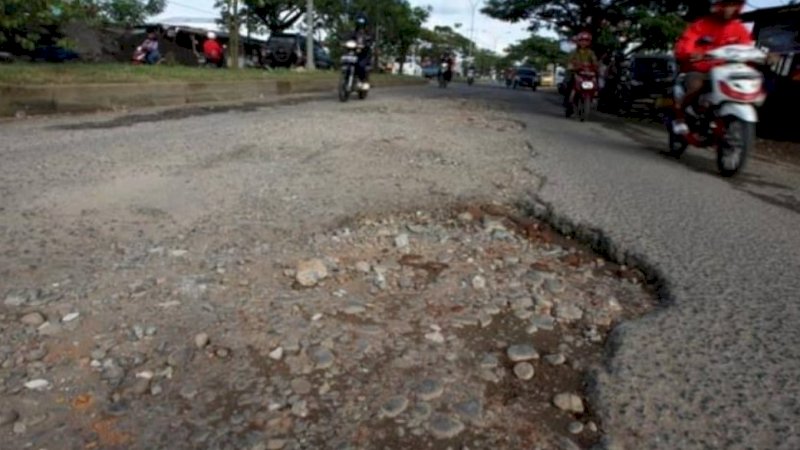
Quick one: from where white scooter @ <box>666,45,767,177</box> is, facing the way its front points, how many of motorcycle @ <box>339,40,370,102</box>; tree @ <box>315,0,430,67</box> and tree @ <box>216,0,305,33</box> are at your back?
3

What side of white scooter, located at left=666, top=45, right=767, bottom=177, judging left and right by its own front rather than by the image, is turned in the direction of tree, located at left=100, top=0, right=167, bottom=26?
back

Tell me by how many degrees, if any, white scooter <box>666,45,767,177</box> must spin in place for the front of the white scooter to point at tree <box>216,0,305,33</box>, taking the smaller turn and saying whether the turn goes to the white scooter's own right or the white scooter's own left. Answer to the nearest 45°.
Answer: approximately 180°

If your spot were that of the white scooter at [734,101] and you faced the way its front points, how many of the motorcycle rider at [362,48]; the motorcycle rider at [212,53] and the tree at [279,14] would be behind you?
3

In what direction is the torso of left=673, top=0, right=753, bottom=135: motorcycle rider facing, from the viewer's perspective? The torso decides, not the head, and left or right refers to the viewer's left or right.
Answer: facing the viewer and to the right of the viewer

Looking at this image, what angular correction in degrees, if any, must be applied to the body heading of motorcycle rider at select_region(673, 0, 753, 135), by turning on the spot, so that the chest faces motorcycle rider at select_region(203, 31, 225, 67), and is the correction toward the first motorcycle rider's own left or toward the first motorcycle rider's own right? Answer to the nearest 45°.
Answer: approximately 180°

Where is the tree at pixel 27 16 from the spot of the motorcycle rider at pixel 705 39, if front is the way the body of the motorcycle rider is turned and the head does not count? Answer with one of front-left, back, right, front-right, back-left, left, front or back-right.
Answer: back-right

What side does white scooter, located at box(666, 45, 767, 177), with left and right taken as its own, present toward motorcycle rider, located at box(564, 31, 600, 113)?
back

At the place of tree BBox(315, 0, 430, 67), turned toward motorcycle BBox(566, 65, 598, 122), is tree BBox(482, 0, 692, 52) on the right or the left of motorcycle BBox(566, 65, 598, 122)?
left

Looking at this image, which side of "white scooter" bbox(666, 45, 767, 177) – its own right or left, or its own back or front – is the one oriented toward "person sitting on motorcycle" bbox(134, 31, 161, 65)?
back

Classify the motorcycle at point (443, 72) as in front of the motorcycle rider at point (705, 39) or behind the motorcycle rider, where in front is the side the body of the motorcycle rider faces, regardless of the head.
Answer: behind

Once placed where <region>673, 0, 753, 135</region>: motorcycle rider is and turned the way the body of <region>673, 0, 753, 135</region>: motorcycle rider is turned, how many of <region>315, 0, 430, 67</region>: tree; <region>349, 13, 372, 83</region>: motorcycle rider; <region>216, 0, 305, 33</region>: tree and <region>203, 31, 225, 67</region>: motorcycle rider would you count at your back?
4

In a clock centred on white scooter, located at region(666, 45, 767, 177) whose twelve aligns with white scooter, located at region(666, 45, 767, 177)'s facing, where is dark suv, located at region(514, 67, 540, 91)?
The dark suv is roughly at 7 o'clock from the white scooter.
